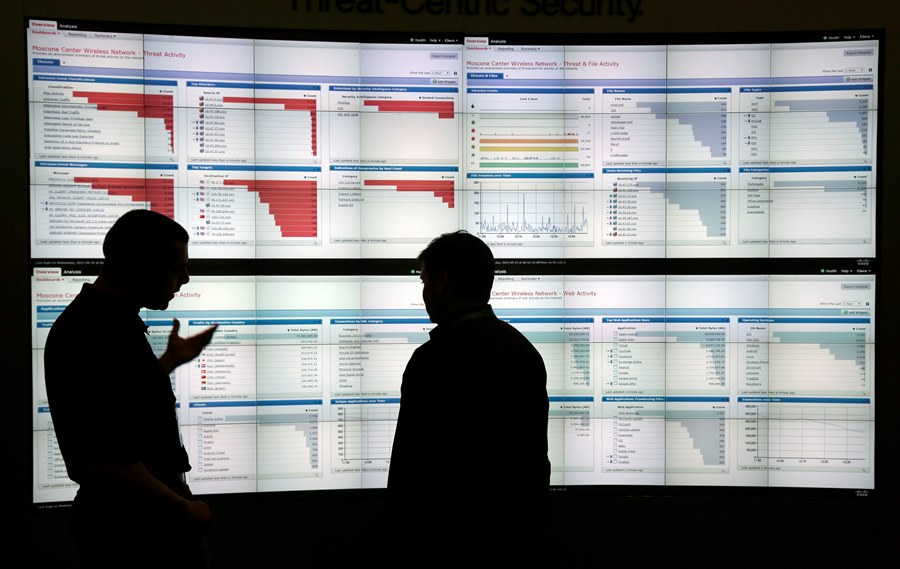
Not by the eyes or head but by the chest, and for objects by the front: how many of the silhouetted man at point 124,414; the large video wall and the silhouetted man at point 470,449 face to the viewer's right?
1

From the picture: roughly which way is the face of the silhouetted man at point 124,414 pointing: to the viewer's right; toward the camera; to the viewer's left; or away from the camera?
to the viewer's right

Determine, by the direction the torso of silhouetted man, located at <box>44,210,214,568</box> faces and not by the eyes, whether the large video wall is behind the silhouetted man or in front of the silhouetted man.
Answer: in front

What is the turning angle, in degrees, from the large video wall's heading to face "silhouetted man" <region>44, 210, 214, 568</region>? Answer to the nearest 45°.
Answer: approximately 45° to its right

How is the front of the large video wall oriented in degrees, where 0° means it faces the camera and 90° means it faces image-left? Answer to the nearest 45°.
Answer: approximately 0°

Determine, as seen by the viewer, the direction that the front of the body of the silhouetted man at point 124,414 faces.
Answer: to the viewer's right

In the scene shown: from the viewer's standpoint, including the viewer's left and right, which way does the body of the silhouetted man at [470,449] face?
facing away from the viewer and to the left of the viewer
